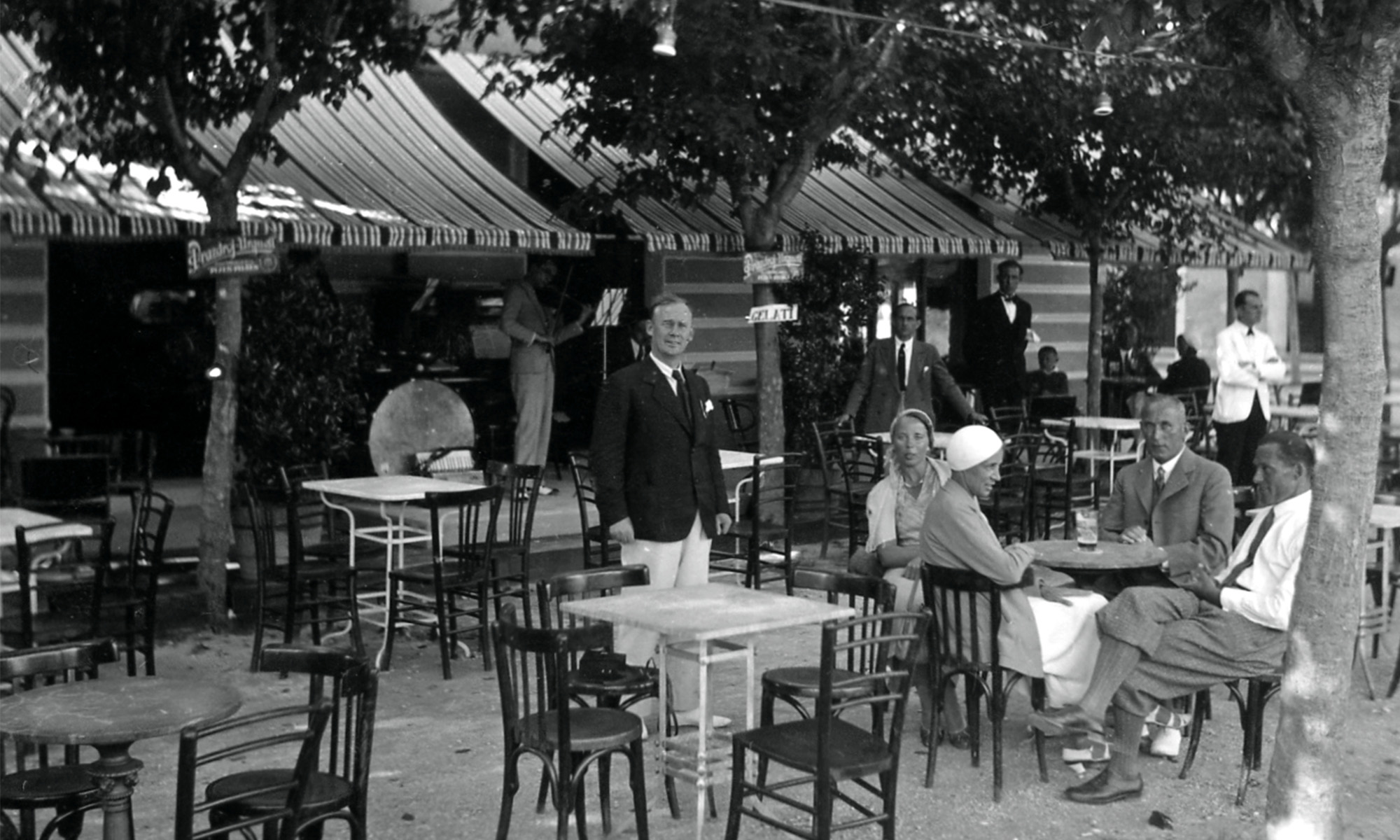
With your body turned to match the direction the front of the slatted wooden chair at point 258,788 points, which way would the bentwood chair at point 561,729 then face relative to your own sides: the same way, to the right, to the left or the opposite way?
to the right

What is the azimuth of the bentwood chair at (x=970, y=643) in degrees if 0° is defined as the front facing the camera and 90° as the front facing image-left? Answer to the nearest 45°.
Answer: approximately 225°

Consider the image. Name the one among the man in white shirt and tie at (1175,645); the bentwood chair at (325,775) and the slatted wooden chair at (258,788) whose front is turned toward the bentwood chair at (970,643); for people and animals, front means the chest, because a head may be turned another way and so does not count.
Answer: the man in white shirt and tie

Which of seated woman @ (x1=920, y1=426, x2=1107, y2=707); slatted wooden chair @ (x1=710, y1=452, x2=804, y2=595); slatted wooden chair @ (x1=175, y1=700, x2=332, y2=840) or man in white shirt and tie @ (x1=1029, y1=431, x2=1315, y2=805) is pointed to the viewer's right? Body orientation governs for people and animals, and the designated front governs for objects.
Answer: the seated woman

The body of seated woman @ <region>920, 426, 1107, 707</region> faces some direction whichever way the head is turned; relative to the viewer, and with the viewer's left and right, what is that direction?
facing to the right of the viewer

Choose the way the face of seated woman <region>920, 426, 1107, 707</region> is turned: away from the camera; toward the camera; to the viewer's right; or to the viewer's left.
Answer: to the viewer's right

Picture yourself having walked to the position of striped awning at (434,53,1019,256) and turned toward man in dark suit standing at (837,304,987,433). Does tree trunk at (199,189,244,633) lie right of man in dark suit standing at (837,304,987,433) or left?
right

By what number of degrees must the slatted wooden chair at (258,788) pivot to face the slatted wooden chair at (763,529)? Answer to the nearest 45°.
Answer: approximately 90° to its right

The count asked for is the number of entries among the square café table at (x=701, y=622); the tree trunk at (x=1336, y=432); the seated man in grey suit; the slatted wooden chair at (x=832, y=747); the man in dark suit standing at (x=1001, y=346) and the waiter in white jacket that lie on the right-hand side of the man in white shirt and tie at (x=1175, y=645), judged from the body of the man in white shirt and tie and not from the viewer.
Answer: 3

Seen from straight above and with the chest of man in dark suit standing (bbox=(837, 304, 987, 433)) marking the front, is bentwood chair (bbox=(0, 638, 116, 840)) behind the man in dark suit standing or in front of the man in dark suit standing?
in front

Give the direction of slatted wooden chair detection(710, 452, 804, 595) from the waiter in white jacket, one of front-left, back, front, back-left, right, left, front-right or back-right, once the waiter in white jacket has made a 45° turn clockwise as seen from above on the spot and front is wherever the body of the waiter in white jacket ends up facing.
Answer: front-right
